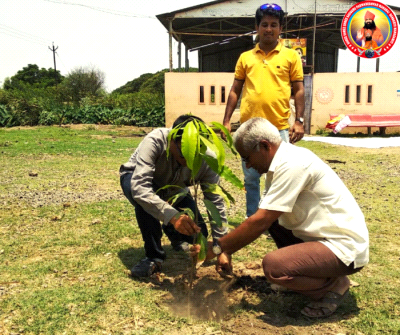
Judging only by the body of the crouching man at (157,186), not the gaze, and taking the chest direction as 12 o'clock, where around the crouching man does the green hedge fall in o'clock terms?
The green hedge is roughly at 7 o'clock from the crouching man.

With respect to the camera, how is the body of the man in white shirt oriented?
to the viewer's left

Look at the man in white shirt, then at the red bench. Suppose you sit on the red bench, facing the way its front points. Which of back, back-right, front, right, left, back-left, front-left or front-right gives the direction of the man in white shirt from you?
front

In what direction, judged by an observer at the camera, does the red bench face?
facing the viewer

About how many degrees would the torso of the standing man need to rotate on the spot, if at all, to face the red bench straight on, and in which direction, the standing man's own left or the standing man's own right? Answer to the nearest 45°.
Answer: approximately 180°

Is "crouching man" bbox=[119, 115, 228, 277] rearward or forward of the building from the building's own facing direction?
forward

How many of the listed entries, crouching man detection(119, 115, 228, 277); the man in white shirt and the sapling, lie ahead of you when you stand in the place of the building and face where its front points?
3

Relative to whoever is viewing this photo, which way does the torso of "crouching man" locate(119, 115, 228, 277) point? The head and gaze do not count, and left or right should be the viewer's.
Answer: facing the viewer and to the right of the viewer

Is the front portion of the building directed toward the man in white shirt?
yes

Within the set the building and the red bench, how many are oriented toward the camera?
2

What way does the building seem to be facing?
toward the camera

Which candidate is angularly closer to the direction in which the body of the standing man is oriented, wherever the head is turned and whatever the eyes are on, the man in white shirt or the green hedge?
the man in white shirt

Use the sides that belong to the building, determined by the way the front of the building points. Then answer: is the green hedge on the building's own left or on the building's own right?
on the building's own right

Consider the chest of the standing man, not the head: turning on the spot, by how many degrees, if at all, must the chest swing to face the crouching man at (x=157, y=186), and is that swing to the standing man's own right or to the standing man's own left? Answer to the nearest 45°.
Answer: approximately 45° to the standing man's own right

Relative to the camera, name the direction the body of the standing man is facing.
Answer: toward the camera
